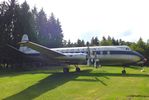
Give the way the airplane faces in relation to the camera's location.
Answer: facing to the right of the viewer
